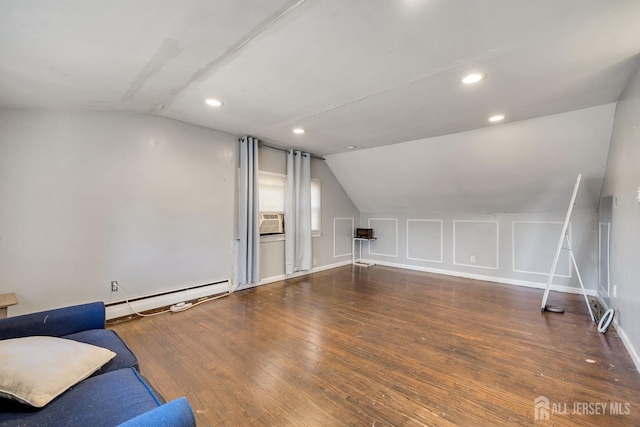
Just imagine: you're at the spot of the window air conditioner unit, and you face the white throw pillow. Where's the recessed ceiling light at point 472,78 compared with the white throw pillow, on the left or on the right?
left

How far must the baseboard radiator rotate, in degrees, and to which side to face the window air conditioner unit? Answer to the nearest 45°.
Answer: approximately 45° to its left

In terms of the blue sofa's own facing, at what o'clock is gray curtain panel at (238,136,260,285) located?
The gray curtain panel is roughly at 10 o'clock from the blue sofa.

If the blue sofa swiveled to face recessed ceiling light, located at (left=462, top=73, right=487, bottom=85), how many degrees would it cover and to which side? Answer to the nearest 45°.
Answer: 0° — it already faces it

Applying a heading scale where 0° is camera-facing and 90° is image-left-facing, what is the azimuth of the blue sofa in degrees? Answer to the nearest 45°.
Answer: approximately 270°

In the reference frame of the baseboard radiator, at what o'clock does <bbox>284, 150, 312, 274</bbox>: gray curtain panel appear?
The gray curtain panel is roughly at 10 o'clock from the baseboard radiator.

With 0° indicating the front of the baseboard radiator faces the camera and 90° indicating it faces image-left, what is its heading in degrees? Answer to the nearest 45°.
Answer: approximately 315°

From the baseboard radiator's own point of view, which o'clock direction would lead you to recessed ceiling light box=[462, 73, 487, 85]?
The recessed ceiling light is roughly at 12 o'clock from the baseboard radiator.
